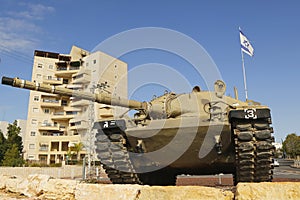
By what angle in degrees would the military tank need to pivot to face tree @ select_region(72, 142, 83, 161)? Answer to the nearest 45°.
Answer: approximately 180°

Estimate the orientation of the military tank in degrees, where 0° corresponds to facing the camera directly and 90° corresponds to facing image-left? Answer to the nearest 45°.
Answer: approximately 0°

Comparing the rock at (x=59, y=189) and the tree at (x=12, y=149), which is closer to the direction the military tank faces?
the rock

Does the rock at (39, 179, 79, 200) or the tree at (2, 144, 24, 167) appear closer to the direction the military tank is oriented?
the rock

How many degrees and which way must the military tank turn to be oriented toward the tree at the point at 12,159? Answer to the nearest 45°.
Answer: approximately 135° to its right

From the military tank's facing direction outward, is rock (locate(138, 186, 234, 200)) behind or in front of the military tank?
in front

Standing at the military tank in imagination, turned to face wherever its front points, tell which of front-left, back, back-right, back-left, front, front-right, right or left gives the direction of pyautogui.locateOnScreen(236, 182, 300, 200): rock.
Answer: front

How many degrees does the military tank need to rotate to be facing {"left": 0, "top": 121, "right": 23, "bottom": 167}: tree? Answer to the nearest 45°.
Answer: approximately 135° to its right

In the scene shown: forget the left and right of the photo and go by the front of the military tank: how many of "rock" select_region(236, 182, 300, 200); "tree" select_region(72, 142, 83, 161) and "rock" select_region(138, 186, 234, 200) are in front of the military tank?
2
